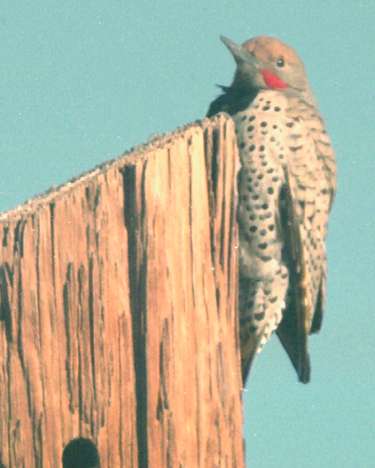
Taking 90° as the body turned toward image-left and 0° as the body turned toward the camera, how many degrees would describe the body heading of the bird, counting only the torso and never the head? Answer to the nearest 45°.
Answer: approximately 90°
